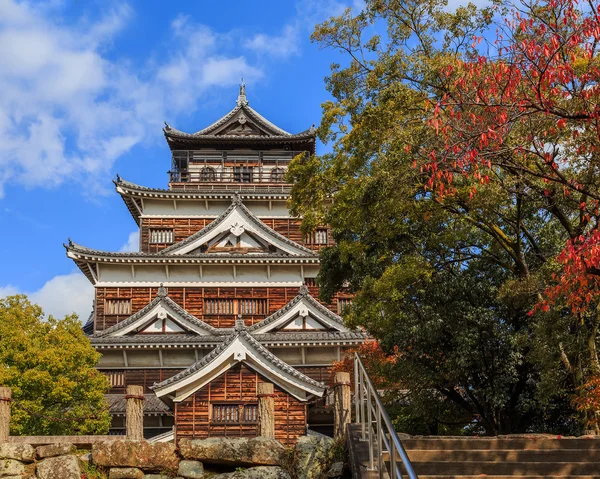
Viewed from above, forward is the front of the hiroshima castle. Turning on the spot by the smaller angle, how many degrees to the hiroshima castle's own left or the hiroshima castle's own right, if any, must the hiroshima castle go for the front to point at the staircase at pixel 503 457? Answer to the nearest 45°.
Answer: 0° — it already faces it

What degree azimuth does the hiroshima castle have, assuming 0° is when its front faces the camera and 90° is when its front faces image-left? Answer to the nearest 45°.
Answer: approximately 0°

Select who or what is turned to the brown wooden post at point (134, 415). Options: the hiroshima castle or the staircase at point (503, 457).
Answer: the hiroshima castle

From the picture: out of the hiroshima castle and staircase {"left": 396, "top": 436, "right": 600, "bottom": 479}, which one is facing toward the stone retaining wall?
the hiroshima castle

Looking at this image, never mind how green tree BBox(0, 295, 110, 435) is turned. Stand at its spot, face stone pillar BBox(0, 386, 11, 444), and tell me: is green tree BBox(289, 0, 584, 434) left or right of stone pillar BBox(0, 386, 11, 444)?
left

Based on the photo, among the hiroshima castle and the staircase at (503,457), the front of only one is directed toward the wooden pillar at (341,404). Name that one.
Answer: the hiroshima castle

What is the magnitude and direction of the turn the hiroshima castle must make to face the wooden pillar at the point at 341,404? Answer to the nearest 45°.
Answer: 0° — it already faces it
